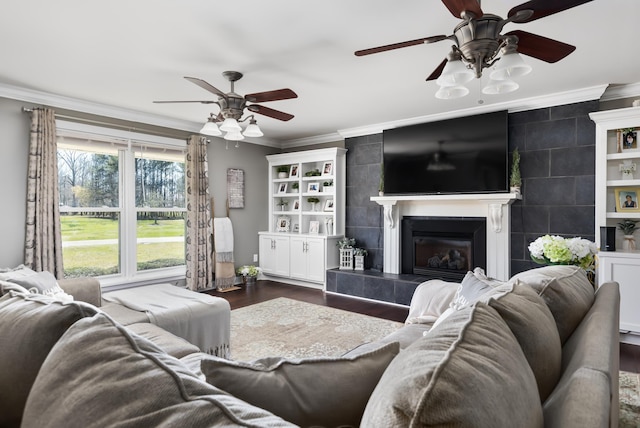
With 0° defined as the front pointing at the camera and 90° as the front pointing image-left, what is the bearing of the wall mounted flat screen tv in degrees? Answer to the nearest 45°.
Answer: approximately 45°

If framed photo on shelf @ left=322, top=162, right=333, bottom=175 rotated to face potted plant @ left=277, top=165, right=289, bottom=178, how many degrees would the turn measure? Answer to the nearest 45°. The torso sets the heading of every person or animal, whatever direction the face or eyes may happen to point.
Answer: approximately 90° to its right

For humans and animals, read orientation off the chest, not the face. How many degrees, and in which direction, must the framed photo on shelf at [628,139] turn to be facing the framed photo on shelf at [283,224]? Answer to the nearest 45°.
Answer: approximately 90° to its right

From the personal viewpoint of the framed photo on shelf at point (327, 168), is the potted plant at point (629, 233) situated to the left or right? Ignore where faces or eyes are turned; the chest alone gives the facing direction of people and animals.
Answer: on its left

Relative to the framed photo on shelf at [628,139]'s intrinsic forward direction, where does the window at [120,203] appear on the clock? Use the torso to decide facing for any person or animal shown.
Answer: The window is roughly at 2 o'clock from the framed photo on shelf.

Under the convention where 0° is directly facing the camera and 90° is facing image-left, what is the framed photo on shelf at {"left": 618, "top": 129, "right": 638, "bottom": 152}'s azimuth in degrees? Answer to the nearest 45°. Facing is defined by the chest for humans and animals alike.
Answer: approximately 0°
